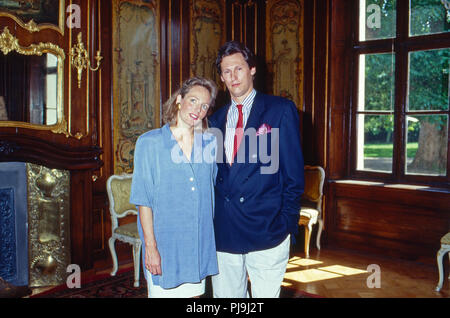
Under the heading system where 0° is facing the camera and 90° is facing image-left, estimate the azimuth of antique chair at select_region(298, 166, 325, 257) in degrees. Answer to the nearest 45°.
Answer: approximately 45°

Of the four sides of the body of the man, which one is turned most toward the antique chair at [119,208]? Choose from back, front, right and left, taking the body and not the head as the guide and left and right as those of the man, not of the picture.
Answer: right

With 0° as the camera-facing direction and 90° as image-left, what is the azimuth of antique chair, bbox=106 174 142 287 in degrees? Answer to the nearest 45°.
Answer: approximately 315°

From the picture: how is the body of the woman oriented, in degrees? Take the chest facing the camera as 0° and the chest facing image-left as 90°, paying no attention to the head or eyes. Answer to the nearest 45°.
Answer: approximately 315°

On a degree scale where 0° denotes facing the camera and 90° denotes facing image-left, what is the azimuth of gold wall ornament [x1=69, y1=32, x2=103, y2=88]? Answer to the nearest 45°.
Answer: approximately 315°
